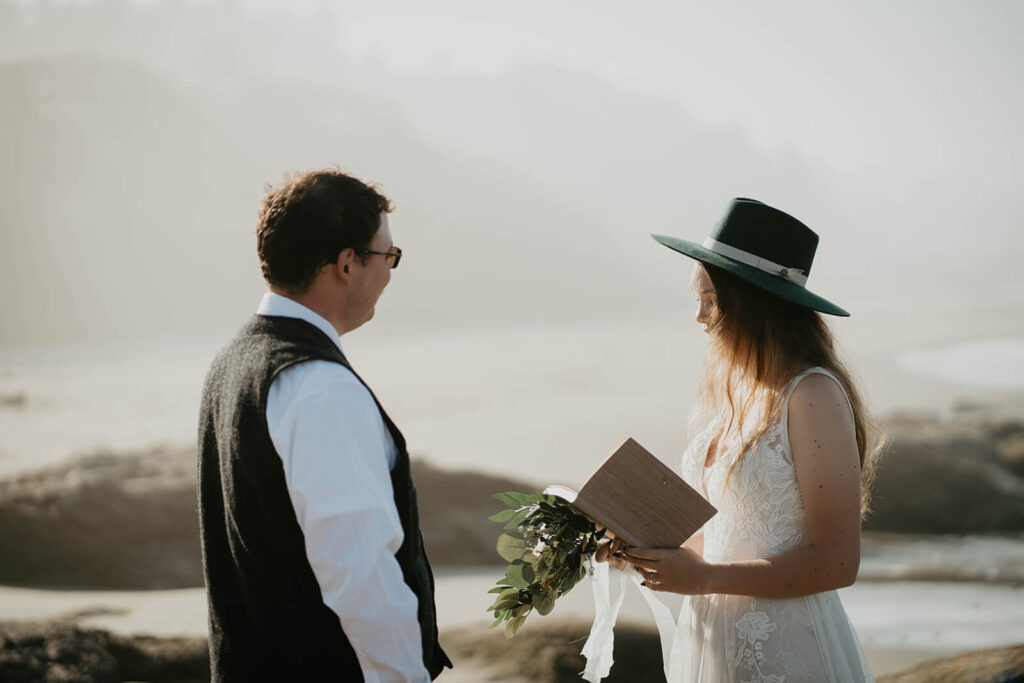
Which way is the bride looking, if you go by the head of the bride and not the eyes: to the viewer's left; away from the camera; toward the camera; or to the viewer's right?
to the viewer's left

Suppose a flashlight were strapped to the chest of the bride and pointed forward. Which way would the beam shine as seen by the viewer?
to the viewer's left

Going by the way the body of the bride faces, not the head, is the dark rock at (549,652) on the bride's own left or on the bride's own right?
on the bride's own right

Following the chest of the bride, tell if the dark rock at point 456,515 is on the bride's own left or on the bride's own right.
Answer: on the bride's own right
